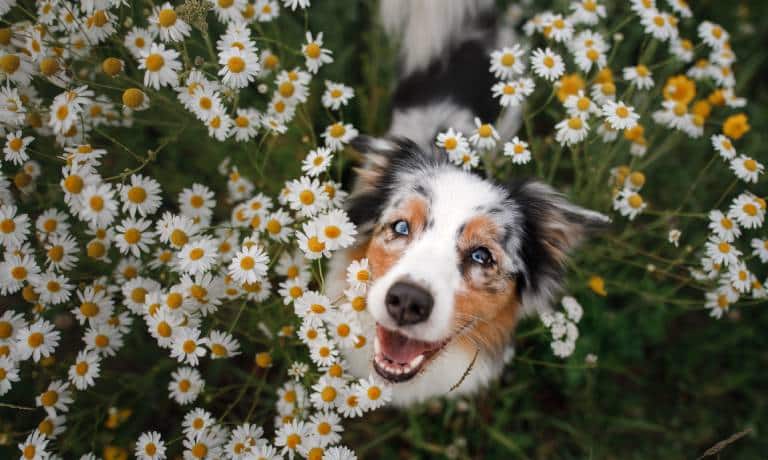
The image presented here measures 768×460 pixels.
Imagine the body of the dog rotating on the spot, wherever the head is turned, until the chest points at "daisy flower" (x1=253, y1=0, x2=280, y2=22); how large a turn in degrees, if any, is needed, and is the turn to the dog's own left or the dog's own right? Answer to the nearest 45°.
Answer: approximately 135° to the dog's own right

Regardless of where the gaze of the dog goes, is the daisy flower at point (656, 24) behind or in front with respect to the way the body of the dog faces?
behind

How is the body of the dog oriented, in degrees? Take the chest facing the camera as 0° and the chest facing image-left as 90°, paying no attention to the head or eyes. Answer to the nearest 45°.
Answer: approximately 0°

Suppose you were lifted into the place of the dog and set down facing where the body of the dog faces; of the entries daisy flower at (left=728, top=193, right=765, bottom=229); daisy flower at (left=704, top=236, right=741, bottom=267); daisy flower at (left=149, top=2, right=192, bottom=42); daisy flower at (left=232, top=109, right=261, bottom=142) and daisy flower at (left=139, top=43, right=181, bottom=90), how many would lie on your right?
3

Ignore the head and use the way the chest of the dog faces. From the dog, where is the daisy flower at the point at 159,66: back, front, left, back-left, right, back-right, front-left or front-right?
right

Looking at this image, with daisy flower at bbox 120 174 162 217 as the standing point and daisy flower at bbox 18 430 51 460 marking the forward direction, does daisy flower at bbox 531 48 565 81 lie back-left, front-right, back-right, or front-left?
back-left

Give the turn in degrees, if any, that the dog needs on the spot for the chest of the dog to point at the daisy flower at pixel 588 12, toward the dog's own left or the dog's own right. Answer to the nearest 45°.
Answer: approximately 180°

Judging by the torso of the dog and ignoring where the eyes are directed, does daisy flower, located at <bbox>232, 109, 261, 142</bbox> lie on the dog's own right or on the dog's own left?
on the dog's own right
